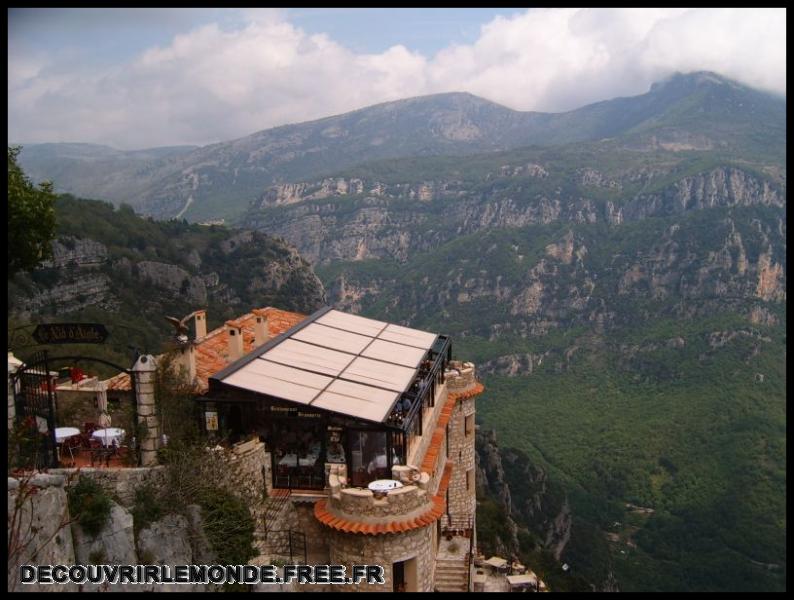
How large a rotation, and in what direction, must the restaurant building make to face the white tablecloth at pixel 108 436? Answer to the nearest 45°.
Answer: approximately 45° to its right

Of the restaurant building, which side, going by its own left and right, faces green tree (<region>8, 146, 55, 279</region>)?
right

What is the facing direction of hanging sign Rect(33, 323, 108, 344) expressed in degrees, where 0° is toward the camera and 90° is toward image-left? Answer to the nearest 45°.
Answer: approximately 0°

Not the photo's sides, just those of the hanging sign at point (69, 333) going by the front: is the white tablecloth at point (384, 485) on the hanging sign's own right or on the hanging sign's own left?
on the hanging sign's own left

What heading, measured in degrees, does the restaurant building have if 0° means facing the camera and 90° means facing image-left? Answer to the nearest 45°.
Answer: approximately 45°
